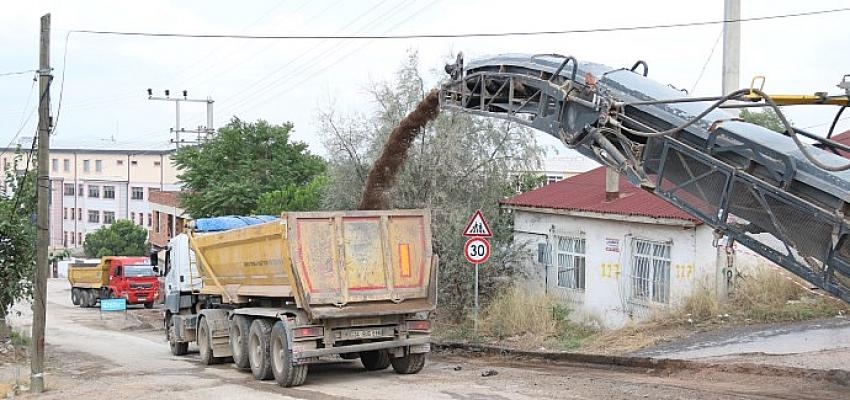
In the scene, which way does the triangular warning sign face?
toward the camera

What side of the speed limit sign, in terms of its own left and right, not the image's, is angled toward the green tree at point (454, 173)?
back

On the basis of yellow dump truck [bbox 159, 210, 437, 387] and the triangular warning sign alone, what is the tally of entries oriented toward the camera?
1

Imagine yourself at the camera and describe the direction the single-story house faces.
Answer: facing the viewer and to the left of the viewer

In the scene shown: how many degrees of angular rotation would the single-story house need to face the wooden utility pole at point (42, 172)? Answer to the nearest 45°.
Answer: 0° — it already faces it

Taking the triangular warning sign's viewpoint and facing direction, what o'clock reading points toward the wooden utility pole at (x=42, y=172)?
The wooden utility pole is roughly at 2 o'clock from the triangular warning sign.

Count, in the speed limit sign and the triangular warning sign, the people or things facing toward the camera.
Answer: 2

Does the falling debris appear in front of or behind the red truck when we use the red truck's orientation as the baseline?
in front

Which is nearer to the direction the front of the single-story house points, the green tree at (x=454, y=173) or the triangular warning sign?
the triangular warning sign

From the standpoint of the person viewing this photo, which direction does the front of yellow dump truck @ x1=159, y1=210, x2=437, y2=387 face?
facing away from the viewer and to the left of the viewer

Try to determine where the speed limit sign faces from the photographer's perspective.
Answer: facing the viewer

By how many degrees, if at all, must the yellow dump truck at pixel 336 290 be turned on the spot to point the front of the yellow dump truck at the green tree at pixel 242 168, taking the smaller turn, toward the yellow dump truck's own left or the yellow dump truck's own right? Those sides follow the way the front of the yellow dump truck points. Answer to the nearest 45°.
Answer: approximately 45° to the yellow dump truck's own right

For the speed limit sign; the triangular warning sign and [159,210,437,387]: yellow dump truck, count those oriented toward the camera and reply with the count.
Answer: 2

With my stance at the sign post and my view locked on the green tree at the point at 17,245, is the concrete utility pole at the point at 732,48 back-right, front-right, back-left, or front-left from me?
back-right

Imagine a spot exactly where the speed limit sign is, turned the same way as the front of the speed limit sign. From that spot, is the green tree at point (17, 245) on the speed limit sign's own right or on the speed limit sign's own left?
on the speed limit sign's own right

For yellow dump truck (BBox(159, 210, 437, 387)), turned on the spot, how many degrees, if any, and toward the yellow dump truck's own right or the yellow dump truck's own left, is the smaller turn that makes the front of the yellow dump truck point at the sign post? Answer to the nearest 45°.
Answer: approximately 90° to the yellow dump truck's own right
